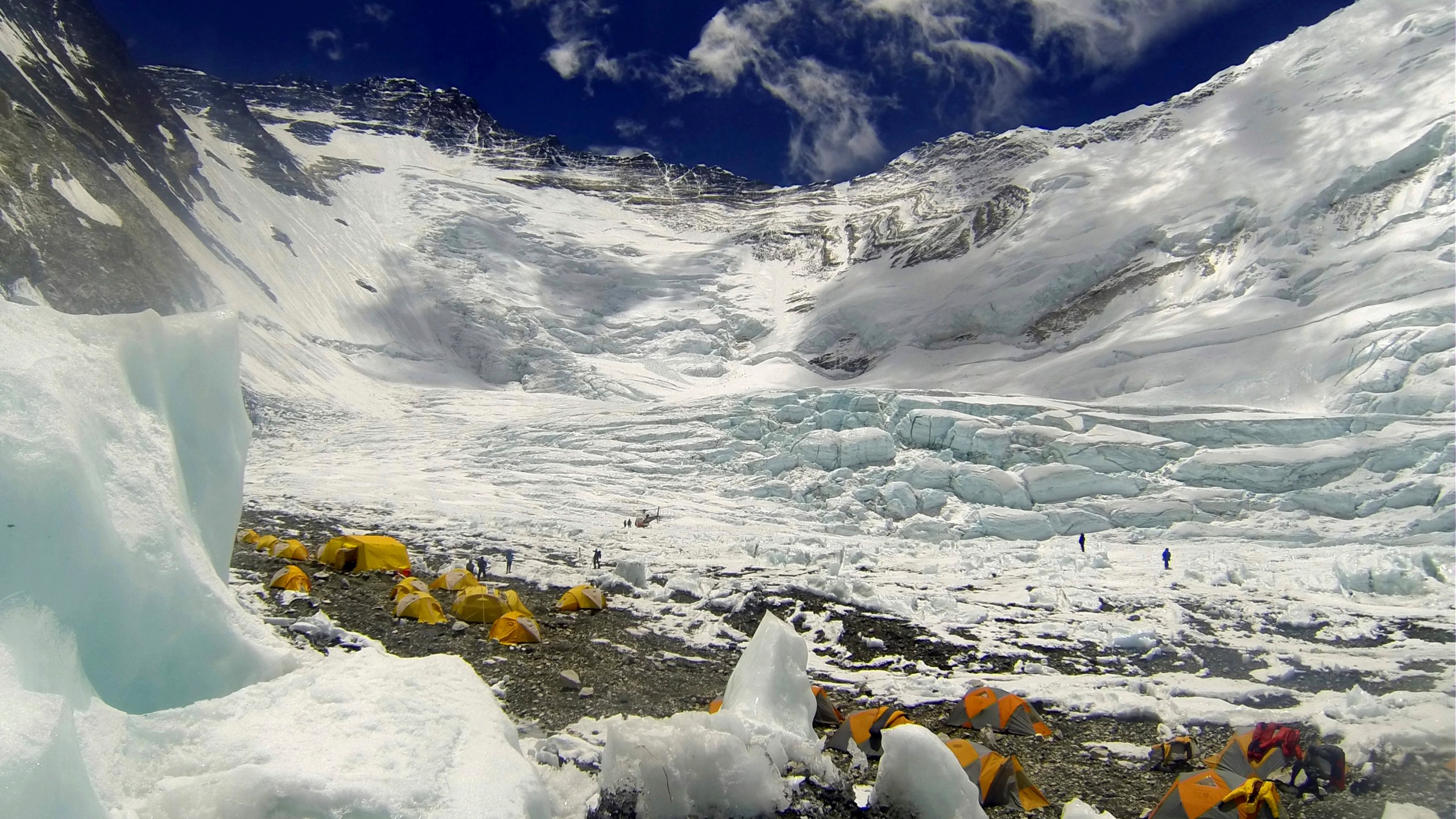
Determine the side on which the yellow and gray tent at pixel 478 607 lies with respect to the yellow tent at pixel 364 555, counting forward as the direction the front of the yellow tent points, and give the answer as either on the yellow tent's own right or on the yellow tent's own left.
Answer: on the yellow tent's own left

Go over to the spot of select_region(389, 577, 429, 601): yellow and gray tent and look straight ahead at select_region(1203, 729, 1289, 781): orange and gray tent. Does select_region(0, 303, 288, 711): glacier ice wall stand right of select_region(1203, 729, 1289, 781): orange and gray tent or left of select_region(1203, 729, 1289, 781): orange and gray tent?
right

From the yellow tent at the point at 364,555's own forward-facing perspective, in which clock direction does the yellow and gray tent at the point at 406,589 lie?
The yellow and gray tent is roughly at 10 o'clock from the yellow tent.

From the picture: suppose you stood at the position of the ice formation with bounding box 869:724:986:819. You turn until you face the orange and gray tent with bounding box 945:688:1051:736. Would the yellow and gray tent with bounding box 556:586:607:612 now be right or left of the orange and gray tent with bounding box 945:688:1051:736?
left

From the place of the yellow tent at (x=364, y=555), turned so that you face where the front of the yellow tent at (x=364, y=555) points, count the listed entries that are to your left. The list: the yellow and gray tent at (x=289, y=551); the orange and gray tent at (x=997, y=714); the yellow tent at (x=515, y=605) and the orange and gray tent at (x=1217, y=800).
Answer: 3

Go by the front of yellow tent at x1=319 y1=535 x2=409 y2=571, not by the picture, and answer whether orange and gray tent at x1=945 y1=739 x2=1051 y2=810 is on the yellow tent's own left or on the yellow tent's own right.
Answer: on the yellow tent's own left

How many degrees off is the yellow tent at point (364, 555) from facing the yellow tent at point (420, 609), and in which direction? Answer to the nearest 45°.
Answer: approximately 45° to its left

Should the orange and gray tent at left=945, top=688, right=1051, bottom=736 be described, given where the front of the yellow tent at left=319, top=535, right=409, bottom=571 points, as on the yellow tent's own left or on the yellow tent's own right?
on the yellow tent's own left

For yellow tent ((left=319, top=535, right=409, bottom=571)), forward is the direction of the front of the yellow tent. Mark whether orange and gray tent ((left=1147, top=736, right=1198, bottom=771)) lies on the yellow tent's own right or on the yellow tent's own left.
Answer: on the yellow tent's own left

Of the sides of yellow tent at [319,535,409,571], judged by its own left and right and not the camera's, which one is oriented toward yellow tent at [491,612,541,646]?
left

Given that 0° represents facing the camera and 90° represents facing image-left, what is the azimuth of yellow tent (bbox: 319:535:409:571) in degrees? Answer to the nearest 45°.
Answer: approximately 45°

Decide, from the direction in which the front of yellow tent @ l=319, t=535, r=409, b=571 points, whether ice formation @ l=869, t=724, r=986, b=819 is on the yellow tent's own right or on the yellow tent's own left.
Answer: on the yellow tent's own left

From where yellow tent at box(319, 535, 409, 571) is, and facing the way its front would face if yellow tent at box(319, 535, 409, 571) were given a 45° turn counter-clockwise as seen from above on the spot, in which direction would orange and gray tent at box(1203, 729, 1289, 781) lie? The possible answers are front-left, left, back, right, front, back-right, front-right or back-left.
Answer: front-left

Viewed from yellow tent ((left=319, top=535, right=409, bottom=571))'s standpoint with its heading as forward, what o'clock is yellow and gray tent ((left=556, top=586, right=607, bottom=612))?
The yellow and gray tent is roughly at 9 o'clock from the yellow tent.

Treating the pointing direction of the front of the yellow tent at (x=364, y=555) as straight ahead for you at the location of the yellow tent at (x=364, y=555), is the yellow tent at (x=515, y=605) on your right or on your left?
on your left
